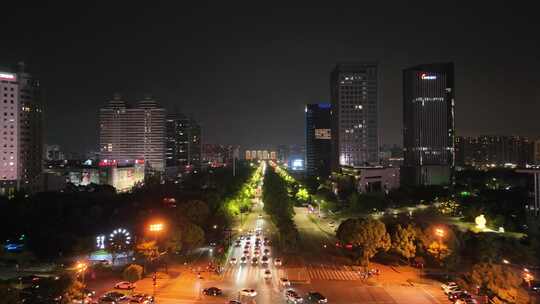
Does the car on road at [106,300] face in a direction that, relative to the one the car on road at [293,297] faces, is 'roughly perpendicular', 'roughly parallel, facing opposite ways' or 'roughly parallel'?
roughly perpendicular

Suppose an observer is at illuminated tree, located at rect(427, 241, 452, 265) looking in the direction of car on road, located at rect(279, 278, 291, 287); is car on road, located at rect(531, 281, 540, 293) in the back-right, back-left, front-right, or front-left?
back-left

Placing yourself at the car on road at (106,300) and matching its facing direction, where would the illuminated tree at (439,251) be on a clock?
The illuminated tree is roughly at 12 o'clock from the car on road.

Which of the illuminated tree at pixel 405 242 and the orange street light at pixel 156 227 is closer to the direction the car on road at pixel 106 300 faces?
the illuminated tree

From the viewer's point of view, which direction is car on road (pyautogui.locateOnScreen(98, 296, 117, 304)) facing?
to the viewer's right

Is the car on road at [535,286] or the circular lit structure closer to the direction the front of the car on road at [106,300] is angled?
the car on road

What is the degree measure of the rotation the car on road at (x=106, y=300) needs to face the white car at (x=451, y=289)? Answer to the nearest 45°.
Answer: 0° — it already faces it
